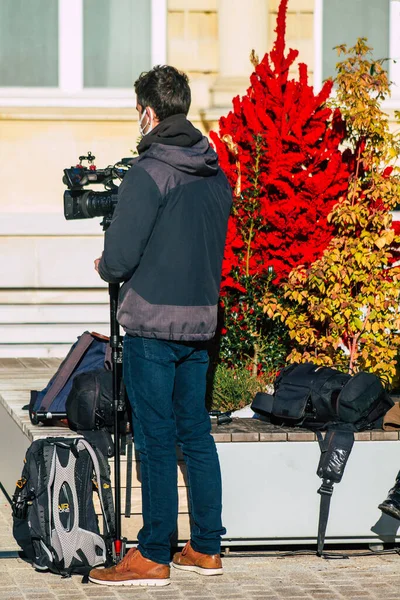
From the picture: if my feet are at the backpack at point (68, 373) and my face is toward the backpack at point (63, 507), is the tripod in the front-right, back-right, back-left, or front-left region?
front-left

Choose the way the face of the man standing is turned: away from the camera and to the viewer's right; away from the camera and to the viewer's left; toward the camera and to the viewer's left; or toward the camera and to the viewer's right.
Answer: away from the camera and to the viewer's left

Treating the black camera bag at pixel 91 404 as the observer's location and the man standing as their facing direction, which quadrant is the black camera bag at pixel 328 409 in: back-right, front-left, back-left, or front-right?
front-left

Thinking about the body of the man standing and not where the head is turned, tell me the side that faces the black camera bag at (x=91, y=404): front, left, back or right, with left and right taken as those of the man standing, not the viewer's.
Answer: front

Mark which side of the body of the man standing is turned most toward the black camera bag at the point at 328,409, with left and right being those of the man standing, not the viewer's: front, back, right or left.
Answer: right

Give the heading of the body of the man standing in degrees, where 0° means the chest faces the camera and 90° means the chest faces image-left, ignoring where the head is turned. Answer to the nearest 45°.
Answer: approximately 135°

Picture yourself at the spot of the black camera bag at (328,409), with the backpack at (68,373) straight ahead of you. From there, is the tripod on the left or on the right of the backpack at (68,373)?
left

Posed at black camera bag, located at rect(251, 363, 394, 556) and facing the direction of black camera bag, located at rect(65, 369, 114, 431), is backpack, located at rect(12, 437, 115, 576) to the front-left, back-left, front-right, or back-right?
front-left
